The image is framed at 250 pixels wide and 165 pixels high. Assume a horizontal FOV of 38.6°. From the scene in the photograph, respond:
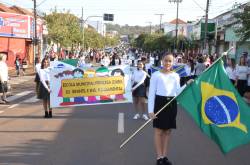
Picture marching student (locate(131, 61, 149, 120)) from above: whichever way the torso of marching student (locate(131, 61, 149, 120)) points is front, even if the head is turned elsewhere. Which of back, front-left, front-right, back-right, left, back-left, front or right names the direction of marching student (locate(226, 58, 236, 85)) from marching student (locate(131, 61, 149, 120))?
back-left

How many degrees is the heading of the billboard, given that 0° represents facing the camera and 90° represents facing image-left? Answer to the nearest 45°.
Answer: approximately 315°

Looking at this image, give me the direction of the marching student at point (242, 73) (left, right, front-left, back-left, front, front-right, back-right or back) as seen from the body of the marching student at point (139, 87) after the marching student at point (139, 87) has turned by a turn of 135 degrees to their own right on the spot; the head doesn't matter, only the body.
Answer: right

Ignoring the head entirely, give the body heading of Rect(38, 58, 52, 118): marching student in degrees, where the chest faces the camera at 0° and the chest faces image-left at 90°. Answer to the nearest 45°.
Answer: approximately 315°

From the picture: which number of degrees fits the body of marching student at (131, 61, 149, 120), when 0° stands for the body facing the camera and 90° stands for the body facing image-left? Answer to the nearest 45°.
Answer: approximately 0°

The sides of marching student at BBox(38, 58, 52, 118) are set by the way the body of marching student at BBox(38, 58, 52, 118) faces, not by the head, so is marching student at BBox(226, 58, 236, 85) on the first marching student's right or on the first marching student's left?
on the first marching student's left

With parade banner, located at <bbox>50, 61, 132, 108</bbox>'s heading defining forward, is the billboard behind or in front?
behind

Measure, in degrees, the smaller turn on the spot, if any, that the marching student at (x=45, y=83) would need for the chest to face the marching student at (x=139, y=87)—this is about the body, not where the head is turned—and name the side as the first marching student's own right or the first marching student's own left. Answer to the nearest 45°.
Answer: approximately 45° to the first marching student's own left
